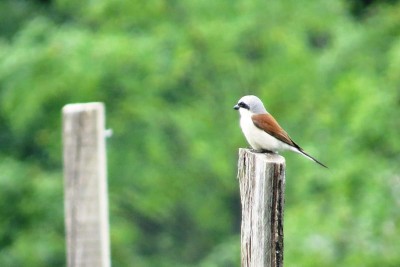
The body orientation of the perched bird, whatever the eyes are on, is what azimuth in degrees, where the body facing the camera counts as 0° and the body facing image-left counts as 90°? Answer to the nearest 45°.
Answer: approximately 90°

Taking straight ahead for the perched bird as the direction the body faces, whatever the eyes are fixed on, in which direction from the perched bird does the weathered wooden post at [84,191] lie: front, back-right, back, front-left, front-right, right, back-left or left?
front-left
